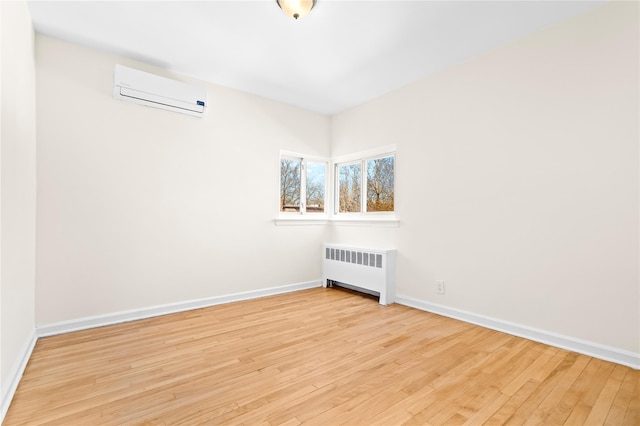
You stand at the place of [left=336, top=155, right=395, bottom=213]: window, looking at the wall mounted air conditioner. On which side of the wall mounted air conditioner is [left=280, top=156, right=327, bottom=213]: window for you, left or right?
right

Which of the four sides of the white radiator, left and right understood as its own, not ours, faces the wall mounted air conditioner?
front

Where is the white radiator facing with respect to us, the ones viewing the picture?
facing the viewer and to the left of the viewer
